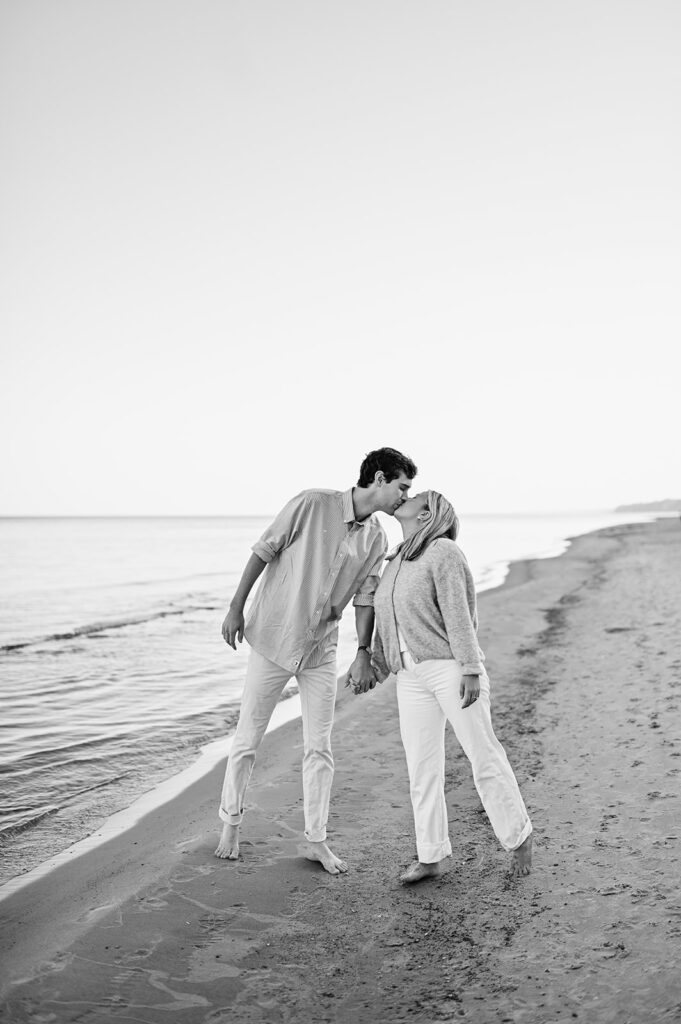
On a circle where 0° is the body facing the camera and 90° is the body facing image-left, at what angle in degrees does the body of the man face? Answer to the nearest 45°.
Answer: approximately 315°

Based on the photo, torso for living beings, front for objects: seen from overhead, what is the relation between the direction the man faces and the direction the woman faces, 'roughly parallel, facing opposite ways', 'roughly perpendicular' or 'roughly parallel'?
roughly perpendicular

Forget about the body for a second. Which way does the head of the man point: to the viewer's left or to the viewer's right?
to the viewer's right

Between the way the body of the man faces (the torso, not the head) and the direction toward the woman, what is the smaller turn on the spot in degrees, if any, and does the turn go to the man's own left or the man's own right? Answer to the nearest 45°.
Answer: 0° — they already face them

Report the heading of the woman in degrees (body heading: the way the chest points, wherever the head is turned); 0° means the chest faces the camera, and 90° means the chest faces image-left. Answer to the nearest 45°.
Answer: approximately 45°

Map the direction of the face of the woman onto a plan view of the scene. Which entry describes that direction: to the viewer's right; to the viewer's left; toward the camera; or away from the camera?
to the viewer's left
